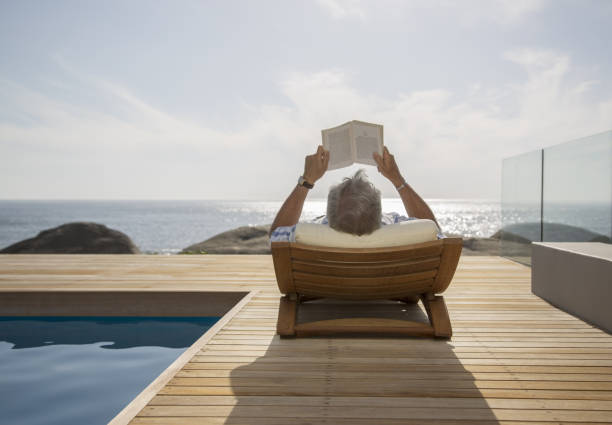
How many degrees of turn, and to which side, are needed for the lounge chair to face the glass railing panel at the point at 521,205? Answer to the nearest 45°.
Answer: approximately 45° to its right

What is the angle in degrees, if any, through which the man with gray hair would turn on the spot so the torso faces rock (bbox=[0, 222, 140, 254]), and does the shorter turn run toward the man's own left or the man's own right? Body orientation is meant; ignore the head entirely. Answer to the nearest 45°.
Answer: approximately 45° to the man's own left

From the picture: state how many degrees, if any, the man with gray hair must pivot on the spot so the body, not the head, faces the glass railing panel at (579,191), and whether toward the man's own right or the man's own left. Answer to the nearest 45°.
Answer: approximately 45° to the man's own right

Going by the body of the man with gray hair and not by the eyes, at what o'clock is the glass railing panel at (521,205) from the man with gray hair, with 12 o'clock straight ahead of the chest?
The glass railing panel is roughly at 1 o'clock from the man with gray hair.

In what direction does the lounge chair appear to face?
away from the camera

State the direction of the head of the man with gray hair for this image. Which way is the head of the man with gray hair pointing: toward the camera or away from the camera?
away from the camera

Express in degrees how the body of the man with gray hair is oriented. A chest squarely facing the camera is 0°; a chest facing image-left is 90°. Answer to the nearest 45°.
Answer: approximately 180°
